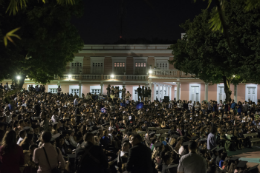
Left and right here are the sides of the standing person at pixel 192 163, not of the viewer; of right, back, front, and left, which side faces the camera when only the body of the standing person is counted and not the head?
back

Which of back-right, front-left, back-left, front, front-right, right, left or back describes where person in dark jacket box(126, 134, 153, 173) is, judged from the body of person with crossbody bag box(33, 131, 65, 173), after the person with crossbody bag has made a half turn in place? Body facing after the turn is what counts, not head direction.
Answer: left

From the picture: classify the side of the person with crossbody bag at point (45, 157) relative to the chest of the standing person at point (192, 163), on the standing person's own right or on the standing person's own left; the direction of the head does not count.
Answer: on the standing person's own left

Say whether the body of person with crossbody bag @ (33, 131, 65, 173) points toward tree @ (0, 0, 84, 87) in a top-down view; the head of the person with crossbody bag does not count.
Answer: yes

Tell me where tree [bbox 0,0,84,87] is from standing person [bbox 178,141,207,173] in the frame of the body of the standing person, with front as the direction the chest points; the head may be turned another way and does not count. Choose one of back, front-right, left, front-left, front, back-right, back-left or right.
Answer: front-left

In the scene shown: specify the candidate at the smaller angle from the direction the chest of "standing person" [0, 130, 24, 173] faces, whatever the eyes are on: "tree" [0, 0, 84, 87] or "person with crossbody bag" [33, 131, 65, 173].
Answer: the tree

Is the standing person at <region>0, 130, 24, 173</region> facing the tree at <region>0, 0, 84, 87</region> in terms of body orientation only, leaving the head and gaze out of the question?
yes

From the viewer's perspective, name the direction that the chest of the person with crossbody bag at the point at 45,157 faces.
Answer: away from the camera

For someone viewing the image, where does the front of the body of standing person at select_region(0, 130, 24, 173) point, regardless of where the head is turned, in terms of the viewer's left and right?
facing away from the viewer

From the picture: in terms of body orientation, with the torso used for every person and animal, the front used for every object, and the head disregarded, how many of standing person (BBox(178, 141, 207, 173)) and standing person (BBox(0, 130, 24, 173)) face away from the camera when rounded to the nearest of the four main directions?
2

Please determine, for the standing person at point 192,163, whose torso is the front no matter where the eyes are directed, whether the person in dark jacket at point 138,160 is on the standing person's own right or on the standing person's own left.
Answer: on the standing person's own left
